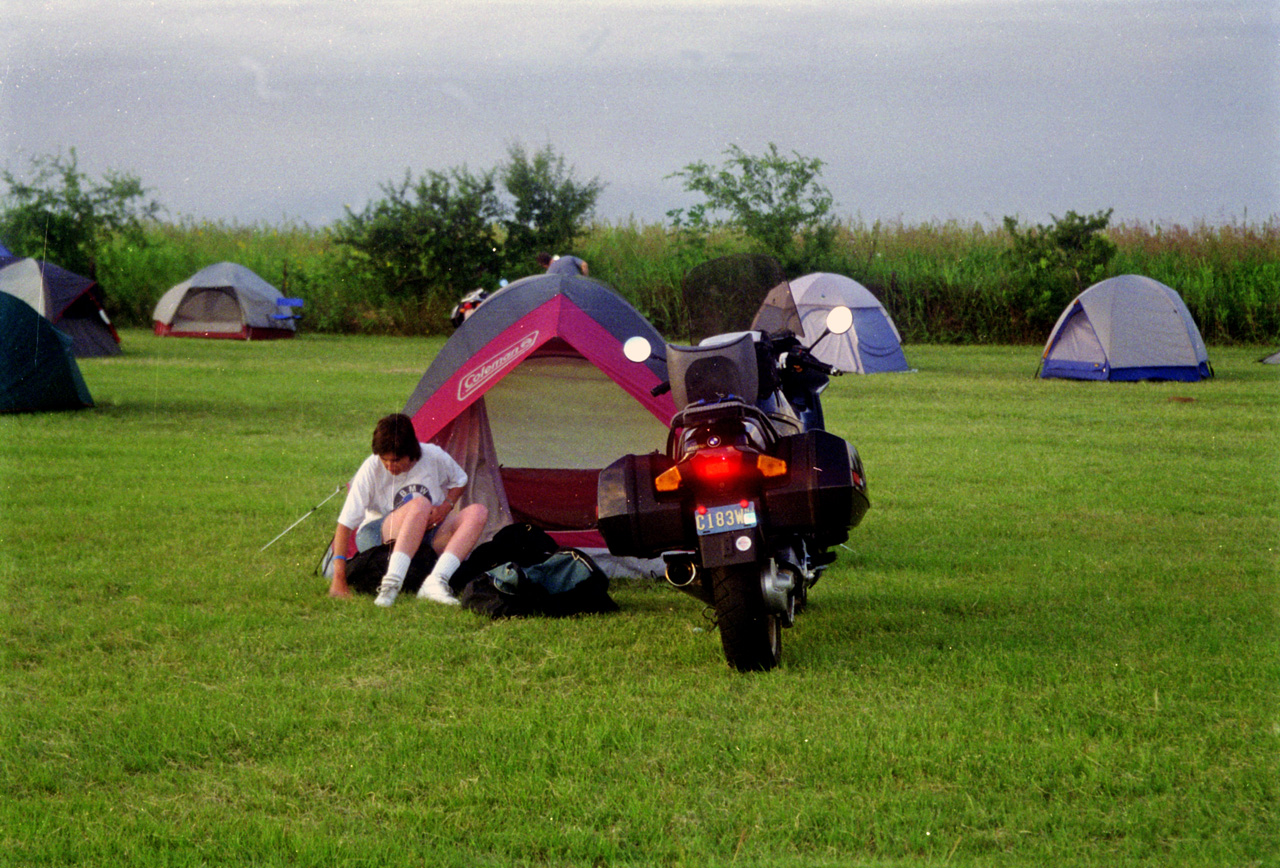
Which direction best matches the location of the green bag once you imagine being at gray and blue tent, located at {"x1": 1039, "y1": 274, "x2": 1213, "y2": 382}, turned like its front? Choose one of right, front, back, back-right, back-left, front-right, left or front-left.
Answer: front-left

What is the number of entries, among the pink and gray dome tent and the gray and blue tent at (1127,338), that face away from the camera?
0

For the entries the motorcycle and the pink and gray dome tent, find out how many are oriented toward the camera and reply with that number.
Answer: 1

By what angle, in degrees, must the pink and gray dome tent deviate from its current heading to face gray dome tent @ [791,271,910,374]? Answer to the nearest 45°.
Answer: approximately 180°

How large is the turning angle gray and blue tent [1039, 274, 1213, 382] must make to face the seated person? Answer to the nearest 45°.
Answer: approximately 45° to its left

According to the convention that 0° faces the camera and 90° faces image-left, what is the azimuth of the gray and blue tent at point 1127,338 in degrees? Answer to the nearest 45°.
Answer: approximately 45°

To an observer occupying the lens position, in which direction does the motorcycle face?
facing away from the viewer

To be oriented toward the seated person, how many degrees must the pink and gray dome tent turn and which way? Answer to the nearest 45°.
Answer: approximately 45° to its right

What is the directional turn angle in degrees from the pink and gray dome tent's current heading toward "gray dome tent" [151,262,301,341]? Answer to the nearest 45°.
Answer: approximately 180°

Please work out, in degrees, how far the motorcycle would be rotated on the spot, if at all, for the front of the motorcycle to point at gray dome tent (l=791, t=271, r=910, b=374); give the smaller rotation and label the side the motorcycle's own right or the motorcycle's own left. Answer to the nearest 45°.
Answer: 0° — it already faces it

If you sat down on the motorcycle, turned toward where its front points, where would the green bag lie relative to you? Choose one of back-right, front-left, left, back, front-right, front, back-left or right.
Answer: front-left

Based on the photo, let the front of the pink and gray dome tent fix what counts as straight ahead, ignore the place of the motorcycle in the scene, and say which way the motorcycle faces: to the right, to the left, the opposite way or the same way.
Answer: the opposite way

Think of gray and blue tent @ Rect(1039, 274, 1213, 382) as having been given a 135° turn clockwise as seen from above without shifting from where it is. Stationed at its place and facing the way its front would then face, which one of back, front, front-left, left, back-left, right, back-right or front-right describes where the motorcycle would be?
back

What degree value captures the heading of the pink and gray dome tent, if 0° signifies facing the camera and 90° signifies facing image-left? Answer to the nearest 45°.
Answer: approximately 0°

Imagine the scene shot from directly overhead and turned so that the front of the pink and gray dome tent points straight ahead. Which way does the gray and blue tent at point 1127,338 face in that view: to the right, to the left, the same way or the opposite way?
to the right
